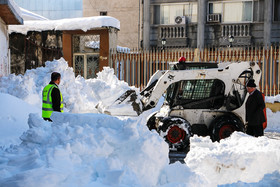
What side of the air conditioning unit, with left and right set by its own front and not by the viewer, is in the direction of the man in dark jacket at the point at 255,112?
front

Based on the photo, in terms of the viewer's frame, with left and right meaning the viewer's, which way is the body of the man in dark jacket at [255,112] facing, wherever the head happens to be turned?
facing to the left of the viewer

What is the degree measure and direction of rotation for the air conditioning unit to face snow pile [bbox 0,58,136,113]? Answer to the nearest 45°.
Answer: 0° — it already faces it

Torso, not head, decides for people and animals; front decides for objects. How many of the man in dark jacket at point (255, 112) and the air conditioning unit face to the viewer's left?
1

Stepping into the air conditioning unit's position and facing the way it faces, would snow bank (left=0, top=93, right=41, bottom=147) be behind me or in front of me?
in front

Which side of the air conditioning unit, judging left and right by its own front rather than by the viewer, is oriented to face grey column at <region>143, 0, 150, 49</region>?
right

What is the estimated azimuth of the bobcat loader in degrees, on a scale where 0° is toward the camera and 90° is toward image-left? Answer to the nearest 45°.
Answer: approximately 45°

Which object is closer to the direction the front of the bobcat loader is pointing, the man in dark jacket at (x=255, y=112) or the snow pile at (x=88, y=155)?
the snow pile

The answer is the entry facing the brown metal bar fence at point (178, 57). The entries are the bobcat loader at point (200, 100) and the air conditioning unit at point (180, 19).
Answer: the air conditioning unit

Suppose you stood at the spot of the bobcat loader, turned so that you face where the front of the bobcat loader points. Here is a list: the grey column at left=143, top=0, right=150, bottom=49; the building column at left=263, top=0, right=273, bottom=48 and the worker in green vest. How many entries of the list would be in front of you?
1

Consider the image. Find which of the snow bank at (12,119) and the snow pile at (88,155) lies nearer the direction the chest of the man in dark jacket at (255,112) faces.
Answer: the snow bank
